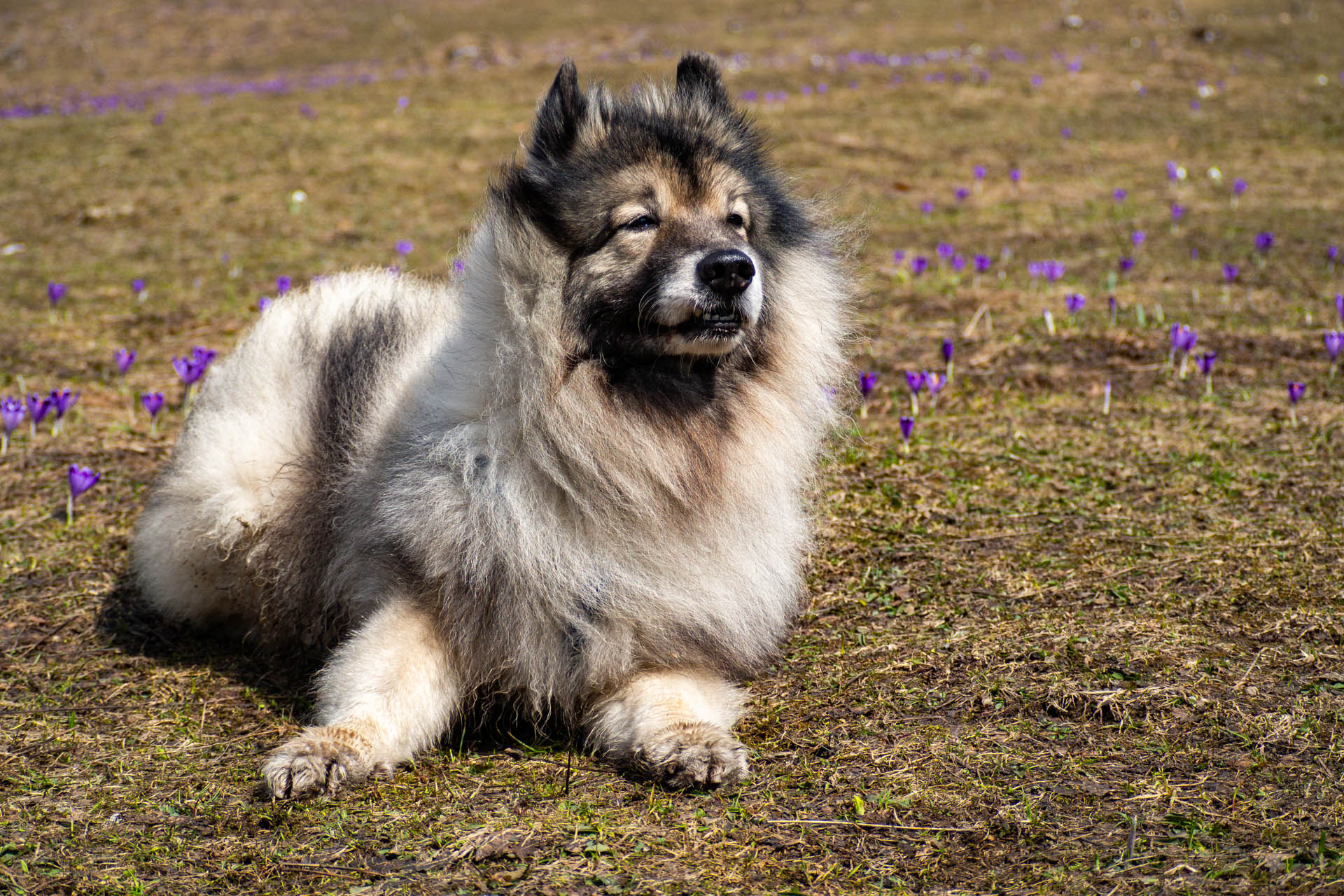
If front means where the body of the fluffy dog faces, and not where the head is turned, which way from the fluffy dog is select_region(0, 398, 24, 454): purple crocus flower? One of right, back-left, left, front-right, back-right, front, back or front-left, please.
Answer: back

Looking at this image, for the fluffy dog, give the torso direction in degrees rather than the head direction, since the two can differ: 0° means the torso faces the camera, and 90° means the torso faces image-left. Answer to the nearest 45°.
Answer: approximately 315°

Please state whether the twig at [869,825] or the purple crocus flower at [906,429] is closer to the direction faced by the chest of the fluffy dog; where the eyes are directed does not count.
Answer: the twig

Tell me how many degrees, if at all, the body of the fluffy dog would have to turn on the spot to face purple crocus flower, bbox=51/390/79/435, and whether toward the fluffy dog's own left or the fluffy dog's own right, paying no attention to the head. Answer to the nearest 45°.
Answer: approximately 180°

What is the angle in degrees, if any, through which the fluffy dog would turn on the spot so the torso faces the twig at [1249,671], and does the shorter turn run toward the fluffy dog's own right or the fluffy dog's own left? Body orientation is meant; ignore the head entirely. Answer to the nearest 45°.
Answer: approximately 45° to the fluffy dog's own left

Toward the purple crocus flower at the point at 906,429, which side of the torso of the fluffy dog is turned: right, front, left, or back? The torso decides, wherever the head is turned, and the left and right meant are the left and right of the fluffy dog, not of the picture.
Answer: left

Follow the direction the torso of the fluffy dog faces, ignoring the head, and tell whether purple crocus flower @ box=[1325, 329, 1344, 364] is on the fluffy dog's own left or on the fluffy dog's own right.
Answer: on the fluffy dog's own left
